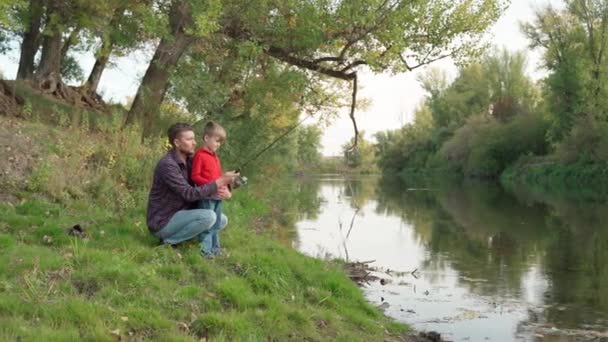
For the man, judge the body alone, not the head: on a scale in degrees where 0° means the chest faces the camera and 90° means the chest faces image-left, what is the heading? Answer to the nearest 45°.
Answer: approximately 270°

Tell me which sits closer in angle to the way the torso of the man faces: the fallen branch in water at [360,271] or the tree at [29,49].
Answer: the fallen branch in water

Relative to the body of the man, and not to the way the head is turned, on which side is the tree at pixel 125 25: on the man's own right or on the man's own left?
on the man's own left

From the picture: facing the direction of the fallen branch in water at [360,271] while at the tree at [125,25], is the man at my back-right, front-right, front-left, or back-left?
front-right

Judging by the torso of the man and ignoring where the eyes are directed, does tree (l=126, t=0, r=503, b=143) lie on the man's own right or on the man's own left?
on the man's own left

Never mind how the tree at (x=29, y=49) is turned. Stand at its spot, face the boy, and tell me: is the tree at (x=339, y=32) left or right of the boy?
left

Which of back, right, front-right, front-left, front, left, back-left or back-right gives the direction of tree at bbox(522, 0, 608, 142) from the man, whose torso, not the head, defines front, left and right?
front-left

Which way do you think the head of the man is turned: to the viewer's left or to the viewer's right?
to the viewer's right
